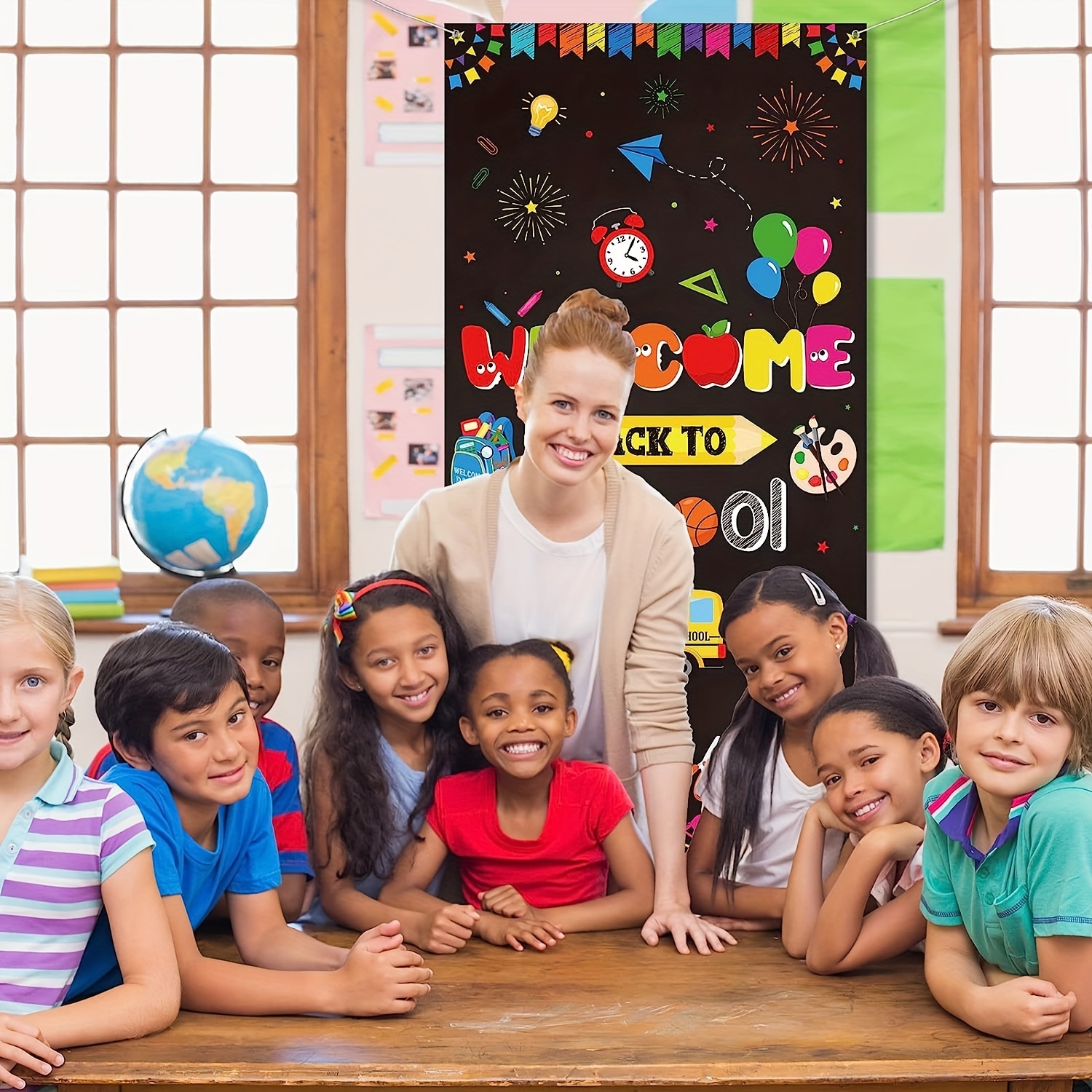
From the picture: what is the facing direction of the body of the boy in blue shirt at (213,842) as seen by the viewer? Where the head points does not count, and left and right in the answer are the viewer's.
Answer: facing the viewer and to the right of the viewer

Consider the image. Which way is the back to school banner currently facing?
toward the camera

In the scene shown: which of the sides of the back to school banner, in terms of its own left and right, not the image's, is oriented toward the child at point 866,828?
front

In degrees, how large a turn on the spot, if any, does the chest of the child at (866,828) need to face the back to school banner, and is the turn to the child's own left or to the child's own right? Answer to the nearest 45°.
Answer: approximately 135° to the child's own right

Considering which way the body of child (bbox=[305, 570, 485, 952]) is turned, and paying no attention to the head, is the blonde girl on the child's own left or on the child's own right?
on the child's own right

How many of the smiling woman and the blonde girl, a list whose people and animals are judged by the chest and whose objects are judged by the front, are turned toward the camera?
2

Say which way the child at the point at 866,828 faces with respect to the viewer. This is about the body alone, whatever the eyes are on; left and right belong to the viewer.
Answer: facing the viewer and to the left of the viewer
